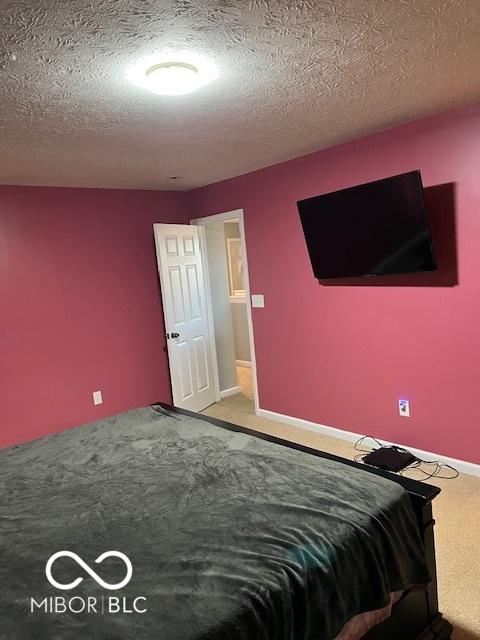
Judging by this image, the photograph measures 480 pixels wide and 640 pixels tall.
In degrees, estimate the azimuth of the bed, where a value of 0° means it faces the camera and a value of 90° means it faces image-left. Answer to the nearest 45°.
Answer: approximately 225°

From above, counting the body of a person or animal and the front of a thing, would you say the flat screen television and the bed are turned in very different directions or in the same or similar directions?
very different directions

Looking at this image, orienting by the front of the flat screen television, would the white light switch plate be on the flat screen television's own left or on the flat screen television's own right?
on the flat screen television's own right

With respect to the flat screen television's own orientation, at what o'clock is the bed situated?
The bed is roughly at 11 o'clock from the flat screen television.

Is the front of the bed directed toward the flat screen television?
yes

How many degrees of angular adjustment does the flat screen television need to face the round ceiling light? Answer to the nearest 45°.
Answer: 0° — it already faces it

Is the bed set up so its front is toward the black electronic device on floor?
yes
